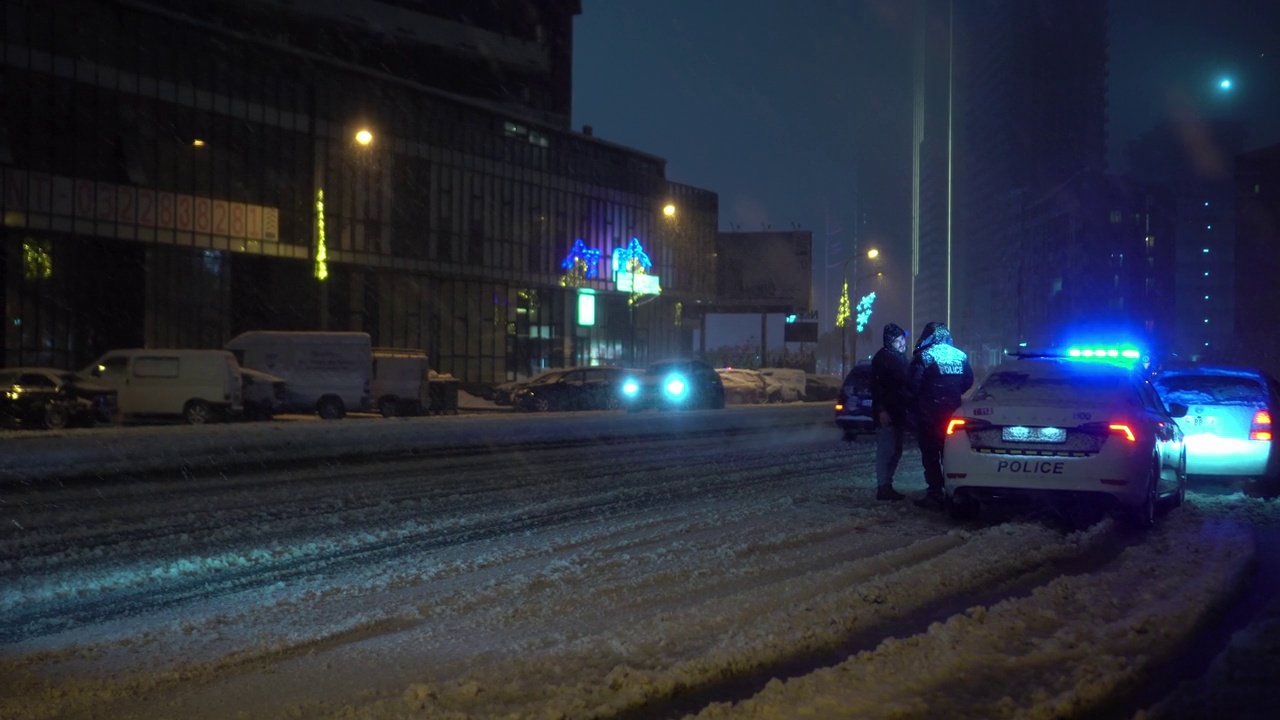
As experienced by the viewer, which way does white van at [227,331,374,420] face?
facing to the left of the viewer

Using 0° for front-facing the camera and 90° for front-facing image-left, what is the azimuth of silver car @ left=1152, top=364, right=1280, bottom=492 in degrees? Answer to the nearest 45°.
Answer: approximately 180°

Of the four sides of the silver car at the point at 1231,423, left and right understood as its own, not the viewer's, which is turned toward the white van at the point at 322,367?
left

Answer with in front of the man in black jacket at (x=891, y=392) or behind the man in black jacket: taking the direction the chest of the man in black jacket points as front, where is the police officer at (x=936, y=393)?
in front

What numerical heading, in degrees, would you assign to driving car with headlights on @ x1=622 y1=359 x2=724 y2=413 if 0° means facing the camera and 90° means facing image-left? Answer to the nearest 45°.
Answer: approximately 45°

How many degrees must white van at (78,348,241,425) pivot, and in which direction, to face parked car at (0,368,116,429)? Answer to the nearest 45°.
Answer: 0° — it already faces it

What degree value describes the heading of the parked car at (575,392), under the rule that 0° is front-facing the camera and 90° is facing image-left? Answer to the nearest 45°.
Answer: approximately 45°

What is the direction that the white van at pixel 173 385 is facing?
to the viewer's left

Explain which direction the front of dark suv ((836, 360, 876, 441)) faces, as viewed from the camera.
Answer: facing away from the viewer

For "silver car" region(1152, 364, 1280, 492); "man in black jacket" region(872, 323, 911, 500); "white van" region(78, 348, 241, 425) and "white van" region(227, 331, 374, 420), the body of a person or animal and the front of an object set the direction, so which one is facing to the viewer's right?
the man in black jacket

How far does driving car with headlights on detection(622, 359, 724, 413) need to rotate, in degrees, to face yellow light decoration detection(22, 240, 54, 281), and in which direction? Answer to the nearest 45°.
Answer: approximately 45° to its right

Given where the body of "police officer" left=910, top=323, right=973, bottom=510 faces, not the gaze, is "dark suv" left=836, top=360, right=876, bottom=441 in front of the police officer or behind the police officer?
in front

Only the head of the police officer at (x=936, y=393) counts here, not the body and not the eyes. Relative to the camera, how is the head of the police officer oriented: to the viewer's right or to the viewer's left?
to the viewer's left
